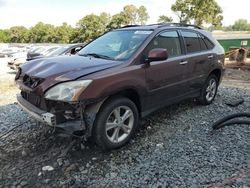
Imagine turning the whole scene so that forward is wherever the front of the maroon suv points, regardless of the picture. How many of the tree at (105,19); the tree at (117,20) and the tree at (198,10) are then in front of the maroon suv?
0

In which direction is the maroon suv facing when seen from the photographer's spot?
facing the viewer and to the left of the viewer

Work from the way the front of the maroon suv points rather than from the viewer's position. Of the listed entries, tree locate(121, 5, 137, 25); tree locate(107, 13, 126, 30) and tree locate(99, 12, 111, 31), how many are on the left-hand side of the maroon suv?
0

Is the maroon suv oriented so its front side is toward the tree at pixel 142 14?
no

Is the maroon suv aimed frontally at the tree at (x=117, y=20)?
no

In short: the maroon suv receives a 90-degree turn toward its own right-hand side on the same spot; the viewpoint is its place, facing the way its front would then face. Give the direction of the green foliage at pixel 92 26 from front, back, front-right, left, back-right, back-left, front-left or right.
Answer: front-right

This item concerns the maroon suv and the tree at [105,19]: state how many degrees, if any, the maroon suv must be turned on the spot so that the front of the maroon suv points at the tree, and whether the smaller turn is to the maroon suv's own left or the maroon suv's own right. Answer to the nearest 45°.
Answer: approximately 135° to the maroon suv's own right

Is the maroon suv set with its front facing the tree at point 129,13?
no

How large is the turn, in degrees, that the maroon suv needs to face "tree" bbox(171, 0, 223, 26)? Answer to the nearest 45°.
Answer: approximately 135° to its right
